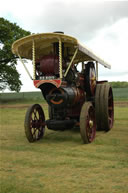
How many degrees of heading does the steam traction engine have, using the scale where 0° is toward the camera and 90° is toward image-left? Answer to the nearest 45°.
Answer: approximately 45°

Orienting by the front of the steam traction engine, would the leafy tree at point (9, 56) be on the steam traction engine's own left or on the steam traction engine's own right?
on the steam traction engine's own right
